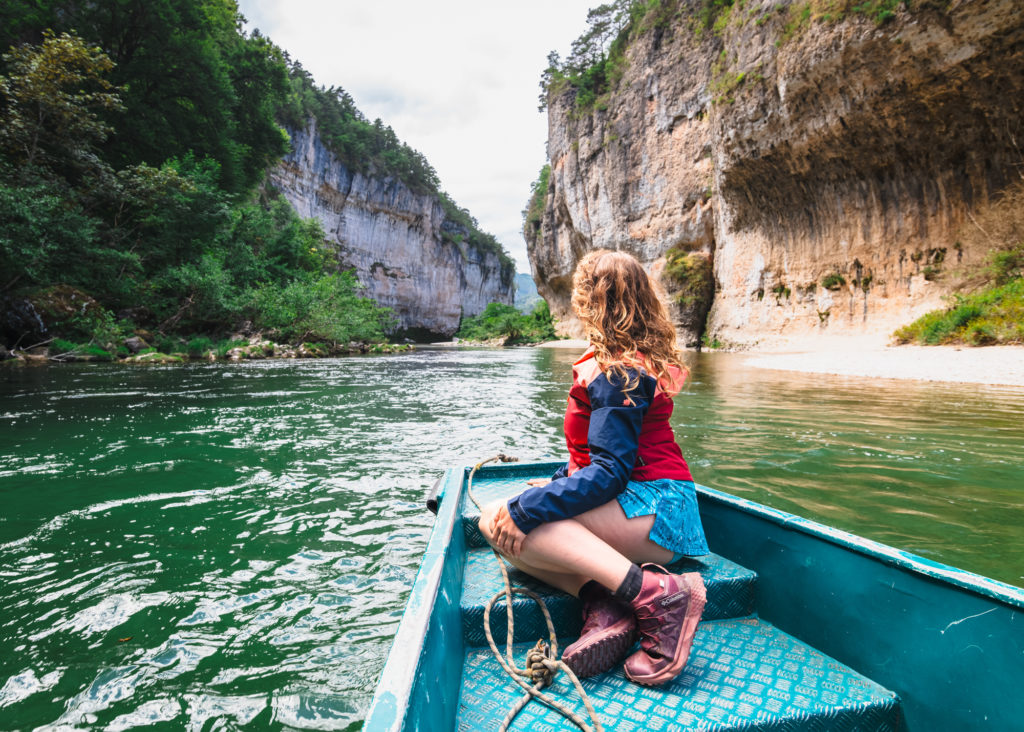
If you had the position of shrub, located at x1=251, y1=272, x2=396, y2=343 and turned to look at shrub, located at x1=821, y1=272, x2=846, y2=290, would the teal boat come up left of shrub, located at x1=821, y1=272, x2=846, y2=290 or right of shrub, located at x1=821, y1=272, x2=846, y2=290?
right

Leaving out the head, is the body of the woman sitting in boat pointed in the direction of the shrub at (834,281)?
no

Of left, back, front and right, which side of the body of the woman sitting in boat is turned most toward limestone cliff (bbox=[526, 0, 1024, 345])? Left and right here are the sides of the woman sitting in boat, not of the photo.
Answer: right

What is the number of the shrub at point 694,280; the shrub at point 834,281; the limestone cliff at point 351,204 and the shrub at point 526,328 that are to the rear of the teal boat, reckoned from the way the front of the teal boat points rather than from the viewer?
0

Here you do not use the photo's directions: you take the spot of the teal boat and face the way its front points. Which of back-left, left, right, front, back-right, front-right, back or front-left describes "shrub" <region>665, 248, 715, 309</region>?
front

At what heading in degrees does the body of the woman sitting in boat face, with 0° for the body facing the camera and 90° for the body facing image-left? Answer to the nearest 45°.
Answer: approximately 90°

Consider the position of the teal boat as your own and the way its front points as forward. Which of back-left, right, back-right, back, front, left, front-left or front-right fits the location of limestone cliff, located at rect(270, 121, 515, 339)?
front-left

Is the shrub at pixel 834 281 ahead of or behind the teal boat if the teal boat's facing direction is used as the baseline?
ahead

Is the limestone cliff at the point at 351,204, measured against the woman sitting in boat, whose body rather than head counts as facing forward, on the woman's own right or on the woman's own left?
on the woman's own right

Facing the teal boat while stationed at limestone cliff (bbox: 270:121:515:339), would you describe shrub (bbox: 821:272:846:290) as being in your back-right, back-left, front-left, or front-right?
front-left

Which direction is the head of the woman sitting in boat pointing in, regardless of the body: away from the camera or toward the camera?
away from the camera

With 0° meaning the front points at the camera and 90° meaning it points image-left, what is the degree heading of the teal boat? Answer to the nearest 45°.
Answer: approximately 180°
